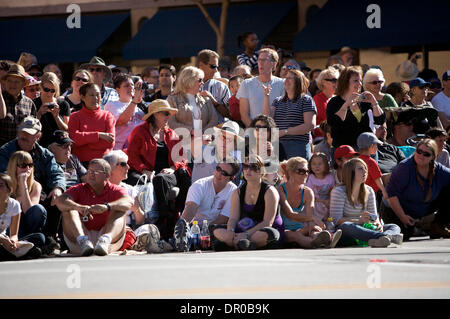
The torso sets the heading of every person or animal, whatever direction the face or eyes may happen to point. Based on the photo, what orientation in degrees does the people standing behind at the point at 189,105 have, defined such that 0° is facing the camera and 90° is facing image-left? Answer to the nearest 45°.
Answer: approximately 315°

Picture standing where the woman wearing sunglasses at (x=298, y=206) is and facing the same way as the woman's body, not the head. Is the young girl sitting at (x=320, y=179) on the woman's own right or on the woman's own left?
on the woman's own left

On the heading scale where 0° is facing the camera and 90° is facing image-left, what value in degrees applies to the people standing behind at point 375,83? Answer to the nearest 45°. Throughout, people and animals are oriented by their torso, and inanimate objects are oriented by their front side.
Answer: approximately 315°

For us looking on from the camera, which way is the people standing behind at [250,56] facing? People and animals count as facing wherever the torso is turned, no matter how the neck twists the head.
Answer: facing the viewer and to the right of the viewer

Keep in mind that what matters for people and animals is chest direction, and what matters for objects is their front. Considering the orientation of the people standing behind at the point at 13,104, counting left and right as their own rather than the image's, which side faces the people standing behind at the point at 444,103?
left

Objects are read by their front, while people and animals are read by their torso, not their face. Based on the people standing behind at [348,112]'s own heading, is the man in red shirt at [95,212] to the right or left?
on their right

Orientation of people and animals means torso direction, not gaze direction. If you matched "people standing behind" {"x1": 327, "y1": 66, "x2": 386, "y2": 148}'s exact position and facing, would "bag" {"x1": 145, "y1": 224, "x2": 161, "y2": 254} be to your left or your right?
on your right

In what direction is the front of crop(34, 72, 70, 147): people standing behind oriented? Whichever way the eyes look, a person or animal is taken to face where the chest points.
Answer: toward the camera
